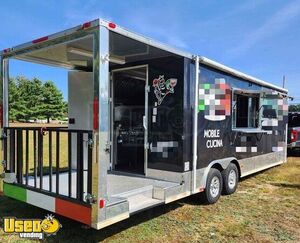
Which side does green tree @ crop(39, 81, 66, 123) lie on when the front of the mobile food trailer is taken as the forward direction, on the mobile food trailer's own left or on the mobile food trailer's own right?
on the mobile food trailer's own left

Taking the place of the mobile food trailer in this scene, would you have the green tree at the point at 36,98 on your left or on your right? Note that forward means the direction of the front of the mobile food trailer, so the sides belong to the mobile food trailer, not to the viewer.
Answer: on your left

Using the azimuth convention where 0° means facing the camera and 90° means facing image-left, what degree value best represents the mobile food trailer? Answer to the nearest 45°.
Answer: approximately 225°
